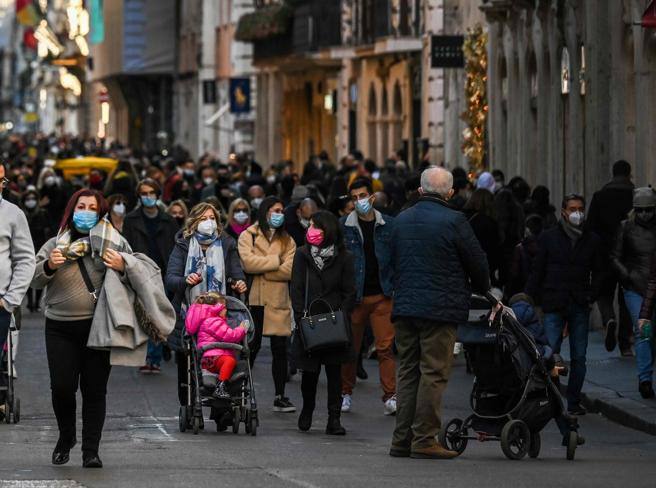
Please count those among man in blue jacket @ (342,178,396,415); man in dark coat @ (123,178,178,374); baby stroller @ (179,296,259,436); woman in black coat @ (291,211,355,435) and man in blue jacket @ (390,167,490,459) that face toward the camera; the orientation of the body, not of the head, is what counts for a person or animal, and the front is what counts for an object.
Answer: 4

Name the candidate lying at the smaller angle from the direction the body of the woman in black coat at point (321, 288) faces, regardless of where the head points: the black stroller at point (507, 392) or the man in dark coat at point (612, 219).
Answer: the black stroller

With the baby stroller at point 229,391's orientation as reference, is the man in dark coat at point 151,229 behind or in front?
behind

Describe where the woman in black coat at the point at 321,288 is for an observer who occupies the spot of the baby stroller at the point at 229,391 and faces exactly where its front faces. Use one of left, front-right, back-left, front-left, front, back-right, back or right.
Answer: back-left

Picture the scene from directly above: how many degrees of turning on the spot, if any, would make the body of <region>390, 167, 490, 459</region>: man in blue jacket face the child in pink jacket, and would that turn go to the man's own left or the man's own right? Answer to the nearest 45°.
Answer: approximately 90° to the man's own left

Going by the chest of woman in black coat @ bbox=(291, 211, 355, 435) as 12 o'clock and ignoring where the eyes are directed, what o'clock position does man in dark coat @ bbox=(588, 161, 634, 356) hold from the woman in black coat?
The man in dark coat is roughly at 7 o'clock from the woman in black coat.

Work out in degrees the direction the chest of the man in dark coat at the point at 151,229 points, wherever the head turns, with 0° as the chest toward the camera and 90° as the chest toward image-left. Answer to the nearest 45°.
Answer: approximately 0°
